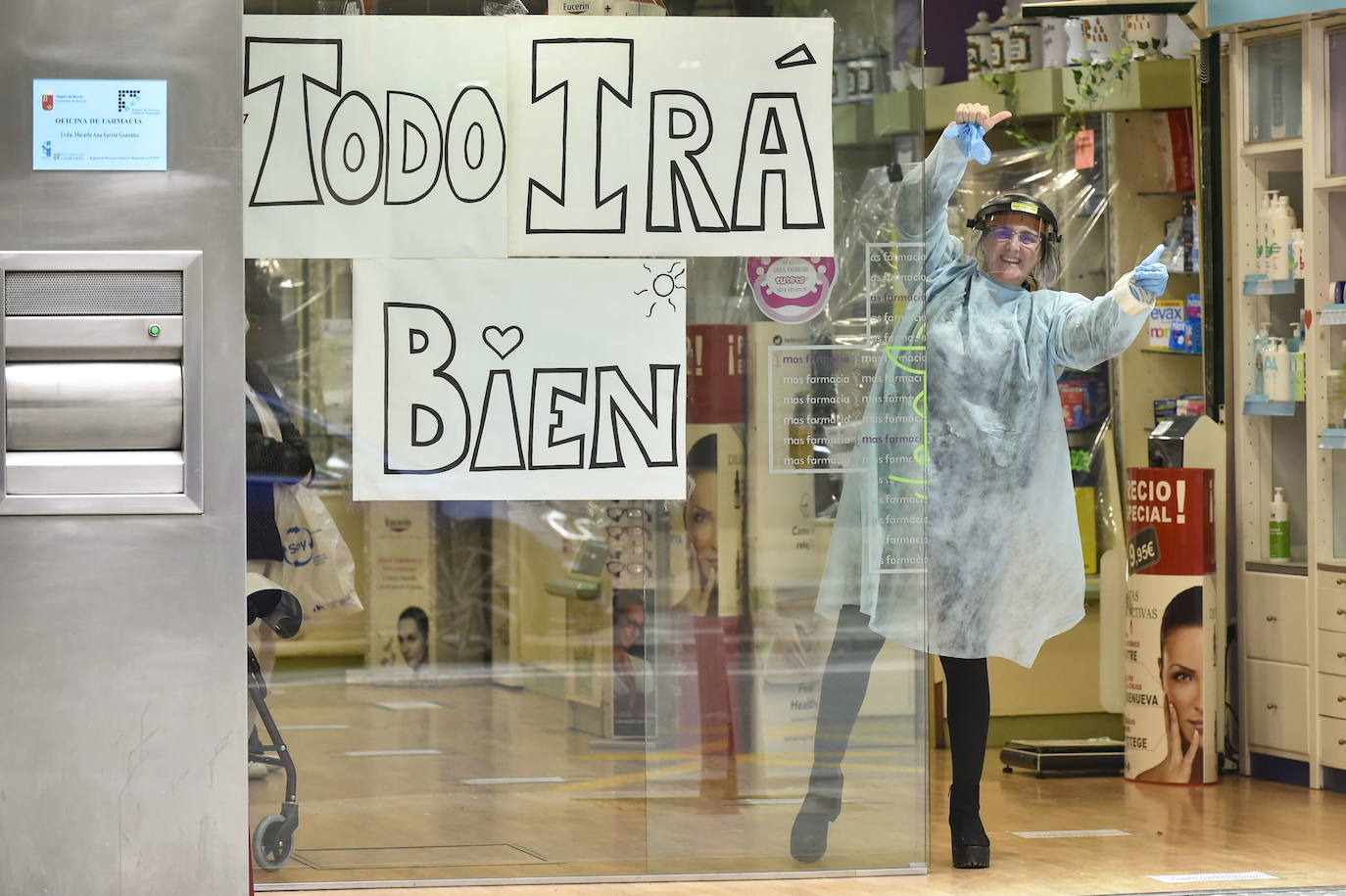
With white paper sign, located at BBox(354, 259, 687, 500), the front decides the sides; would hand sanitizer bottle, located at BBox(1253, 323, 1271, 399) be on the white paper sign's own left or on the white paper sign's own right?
on the white paper sign's own left

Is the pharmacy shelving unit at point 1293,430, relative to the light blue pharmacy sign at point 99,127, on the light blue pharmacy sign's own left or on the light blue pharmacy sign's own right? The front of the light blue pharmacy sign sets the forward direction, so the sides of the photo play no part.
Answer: on the light blue pharmacy sign's own left

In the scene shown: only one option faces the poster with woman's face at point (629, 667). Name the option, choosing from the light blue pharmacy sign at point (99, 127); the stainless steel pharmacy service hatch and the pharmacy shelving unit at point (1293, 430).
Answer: the pharmacy shelving unit

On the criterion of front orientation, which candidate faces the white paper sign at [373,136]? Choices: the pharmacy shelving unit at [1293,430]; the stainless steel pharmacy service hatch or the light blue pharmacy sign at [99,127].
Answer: the pharmacy shelving unit
